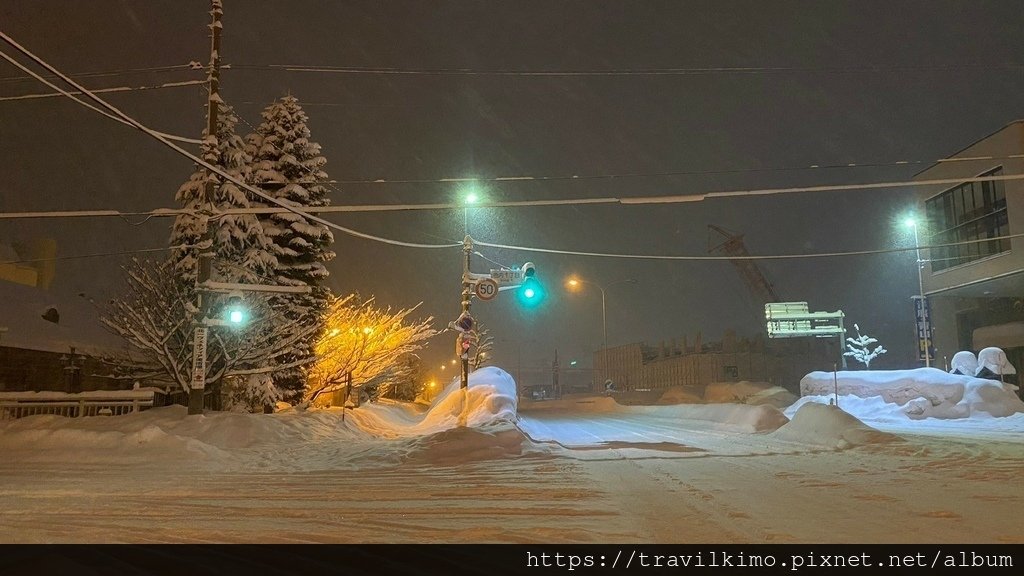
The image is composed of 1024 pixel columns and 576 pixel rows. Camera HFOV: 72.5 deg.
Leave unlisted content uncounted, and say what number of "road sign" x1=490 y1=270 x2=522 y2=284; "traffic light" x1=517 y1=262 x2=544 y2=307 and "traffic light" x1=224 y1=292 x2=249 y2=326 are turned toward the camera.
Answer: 3

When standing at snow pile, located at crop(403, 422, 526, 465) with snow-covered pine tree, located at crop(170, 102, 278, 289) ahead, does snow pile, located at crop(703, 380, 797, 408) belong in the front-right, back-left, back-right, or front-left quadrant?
front-right

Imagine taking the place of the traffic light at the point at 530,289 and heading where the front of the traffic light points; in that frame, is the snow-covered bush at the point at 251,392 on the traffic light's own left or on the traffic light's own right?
on the traffic light's own right

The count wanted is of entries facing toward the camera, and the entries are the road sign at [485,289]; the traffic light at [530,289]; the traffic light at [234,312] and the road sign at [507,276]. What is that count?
4

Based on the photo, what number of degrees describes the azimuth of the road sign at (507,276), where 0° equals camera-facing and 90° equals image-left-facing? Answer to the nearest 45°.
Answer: approximately 0°

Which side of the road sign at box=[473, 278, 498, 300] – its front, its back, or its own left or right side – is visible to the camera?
front

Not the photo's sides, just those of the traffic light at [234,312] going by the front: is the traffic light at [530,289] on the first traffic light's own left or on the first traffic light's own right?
on the first traffic light's own left

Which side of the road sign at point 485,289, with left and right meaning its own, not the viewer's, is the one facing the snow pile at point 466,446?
front

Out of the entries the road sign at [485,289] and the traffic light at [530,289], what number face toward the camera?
2

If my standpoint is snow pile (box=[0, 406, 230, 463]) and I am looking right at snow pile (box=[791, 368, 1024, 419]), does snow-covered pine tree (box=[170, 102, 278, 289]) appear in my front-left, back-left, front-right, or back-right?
front-left

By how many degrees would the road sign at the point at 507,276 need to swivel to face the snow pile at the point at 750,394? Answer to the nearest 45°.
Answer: approximately 135° to its left

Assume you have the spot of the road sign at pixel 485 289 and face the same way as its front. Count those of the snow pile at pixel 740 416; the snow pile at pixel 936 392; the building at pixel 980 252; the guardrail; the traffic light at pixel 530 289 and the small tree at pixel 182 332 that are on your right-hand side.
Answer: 2

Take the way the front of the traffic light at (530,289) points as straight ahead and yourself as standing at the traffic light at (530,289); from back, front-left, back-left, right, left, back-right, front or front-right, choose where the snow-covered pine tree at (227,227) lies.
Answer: right

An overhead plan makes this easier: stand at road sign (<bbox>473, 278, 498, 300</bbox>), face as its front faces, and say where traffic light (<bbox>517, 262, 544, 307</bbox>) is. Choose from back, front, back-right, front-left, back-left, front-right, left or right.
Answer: left

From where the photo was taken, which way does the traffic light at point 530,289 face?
toward the camera

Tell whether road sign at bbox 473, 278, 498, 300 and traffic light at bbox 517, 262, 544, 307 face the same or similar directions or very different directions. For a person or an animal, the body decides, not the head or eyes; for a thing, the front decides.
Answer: same or similar directions
